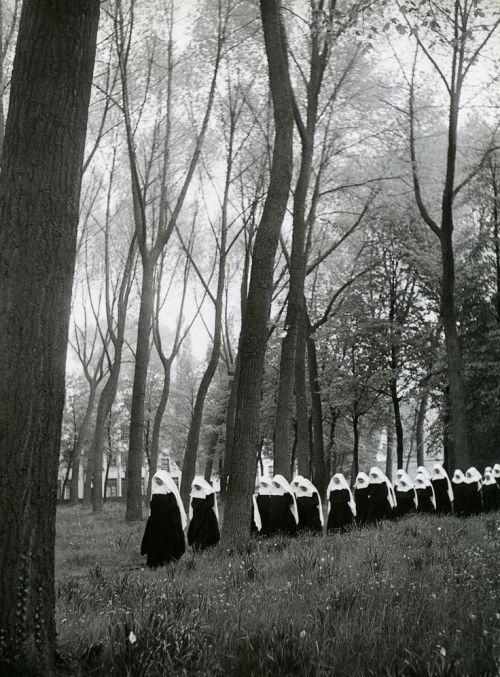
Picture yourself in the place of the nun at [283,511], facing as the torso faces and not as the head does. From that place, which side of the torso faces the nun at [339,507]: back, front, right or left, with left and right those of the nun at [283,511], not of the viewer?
back

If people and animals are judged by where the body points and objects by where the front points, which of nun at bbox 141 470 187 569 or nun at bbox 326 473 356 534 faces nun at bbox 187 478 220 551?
nun at bbox 326 473 356 534

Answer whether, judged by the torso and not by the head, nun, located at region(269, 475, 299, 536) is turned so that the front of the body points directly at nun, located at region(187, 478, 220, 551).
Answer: yes

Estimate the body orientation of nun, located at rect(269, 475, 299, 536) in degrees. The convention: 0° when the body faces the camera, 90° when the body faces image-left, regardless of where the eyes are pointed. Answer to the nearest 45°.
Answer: approximately 45°

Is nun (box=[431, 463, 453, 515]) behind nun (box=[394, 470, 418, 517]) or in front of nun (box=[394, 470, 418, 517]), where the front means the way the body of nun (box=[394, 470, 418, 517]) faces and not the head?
behind

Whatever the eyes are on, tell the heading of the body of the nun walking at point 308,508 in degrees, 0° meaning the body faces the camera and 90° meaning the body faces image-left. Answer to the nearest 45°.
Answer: approximately 45°

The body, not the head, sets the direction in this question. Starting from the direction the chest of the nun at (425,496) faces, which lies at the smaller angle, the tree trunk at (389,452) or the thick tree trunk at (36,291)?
the thick tree trunk

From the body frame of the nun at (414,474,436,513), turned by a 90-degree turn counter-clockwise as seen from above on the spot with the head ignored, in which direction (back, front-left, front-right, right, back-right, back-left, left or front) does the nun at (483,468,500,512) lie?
left

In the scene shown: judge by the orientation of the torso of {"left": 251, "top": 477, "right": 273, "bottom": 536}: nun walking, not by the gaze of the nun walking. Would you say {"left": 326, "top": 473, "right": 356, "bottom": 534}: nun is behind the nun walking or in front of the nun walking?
behind
